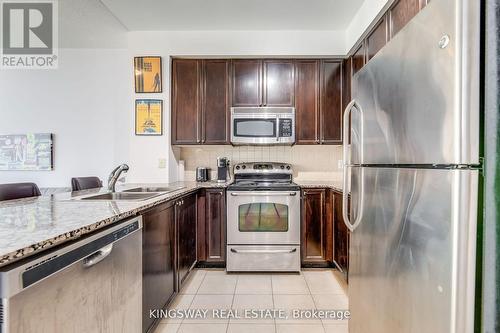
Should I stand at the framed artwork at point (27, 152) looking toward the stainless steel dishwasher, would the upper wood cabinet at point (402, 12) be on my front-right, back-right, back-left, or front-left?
front-left

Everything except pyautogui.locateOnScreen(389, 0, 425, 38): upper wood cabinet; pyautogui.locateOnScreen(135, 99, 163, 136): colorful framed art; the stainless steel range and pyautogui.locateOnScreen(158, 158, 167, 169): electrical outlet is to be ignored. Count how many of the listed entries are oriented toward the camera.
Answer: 3

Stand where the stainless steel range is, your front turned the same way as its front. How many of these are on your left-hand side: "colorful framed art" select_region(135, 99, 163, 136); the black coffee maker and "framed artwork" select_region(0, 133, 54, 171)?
0

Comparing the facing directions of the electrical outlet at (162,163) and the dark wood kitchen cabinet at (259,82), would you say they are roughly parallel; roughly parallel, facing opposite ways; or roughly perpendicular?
roughly parallel

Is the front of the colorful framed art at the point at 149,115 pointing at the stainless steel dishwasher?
yes

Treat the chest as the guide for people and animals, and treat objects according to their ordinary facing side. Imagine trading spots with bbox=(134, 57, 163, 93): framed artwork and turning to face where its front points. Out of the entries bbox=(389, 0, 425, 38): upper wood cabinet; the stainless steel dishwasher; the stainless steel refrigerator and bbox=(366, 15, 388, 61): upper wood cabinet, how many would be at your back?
0

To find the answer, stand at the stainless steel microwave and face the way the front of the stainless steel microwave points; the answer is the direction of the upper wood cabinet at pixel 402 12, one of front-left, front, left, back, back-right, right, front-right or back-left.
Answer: front-left

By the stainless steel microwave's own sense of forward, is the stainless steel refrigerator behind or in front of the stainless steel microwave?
in front

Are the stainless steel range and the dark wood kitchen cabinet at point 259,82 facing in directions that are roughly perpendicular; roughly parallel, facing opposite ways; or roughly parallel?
roughly parallel

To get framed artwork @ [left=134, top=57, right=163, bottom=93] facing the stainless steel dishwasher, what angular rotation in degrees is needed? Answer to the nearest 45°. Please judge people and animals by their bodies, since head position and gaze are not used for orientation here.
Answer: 0° — it already faces it

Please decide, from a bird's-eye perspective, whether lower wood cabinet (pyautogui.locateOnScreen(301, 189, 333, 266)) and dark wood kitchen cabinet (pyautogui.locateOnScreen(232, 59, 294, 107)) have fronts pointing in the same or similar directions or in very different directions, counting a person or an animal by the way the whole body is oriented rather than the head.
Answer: same or similar directions

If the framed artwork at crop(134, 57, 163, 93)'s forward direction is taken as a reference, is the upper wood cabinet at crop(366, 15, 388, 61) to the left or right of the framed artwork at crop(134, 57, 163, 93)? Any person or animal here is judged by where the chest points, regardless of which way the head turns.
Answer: on its left

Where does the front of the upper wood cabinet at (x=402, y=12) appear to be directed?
to the viewer's left

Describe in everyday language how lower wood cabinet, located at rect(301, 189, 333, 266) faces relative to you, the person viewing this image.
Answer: facing the viewer

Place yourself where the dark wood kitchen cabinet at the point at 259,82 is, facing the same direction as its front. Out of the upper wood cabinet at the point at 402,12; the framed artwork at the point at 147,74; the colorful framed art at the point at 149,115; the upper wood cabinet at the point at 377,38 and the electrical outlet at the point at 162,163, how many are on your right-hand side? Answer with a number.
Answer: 3

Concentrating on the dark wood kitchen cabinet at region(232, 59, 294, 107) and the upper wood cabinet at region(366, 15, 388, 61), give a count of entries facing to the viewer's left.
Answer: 1

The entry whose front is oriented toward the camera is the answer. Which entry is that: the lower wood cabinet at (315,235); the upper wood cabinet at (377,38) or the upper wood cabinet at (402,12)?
the lower wood cabinet

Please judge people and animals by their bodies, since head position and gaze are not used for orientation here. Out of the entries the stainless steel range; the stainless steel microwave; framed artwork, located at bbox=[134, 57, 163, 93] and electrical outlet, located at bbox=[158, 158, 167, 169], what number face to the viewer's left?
0

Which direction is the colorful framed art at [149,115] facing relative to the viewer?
toward the camera

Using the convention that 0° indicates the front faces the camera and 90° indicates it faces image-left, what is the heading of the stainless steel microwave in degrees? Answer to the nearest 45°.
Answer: approximately 0°
